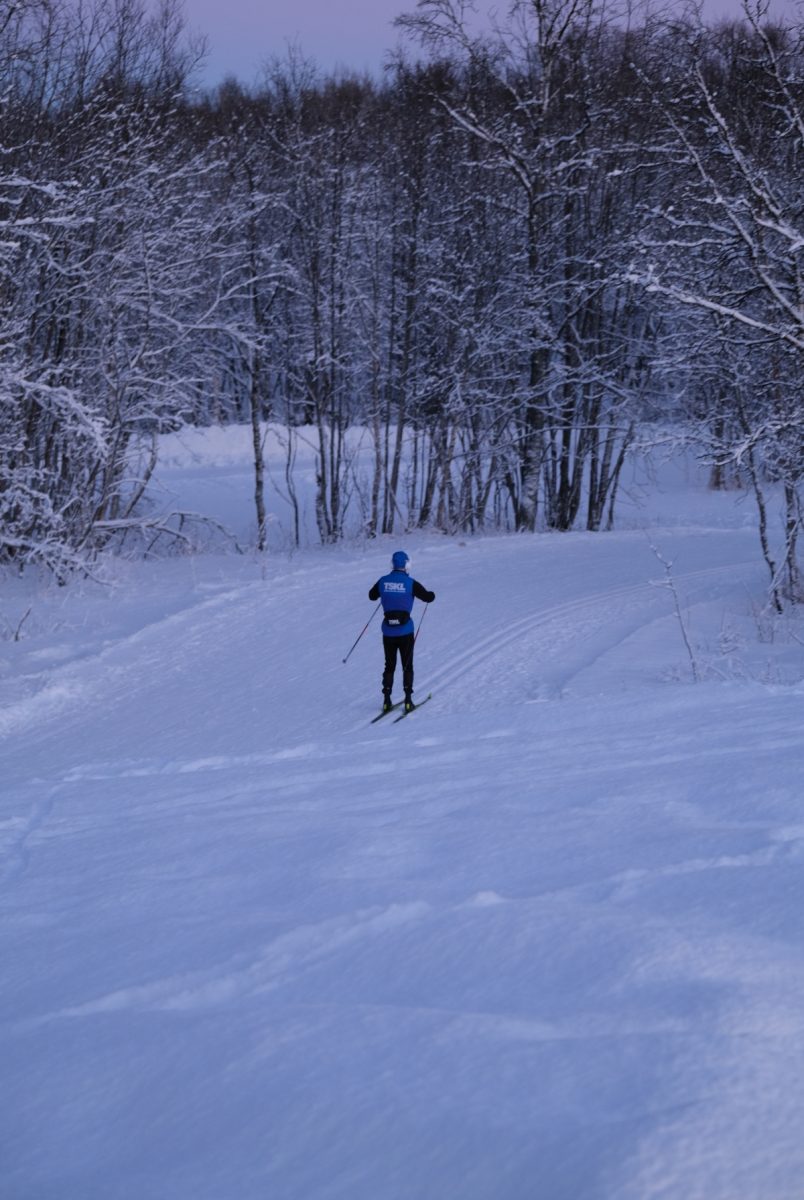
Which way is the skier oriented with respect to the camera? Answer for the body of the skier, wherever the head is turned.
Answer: away from the camera
